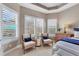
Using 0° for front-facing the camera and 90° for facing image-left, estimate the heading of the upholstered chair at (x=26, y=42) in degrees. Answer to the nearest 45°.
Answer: approximately 315°

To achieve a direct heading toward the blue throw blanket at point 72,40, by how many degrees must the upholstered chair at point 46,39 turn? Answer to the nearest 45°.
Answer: approximately 45° to its left

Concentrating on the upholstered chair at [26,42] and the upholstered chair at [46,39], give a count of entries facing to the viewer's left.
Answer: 0

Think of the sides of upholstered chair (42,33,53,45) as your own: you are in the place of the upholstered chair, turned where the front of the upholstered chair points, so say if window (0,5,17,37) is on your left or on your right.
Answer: on your right
